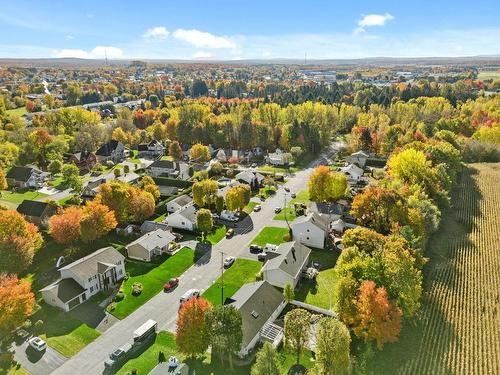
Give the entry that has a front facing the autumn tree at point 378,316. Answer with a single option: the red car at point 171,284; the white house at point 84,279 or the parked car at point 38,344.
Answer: the white house

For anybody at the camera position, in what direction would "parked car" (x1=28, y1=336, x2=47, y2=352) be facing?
facing away from the viewer and to the left of the viewer

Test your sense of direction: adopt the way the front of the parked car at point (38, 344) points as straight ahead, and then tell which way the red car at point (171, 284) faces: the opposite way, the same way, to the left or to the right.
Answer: to the left

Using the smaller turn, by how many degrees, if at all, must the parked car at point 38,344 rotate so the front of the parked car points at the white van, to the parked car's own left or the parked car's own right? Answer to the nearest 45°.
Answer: approximately 135° to the parked car's own right

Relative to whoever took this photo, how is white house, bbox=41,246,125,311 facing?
facing the viewer and to the right of the viewer

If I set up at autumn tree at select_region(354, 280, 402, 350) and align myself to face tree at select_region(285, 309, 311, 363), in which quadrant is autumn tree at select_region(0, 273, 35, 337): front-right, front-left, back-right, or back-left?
front-right

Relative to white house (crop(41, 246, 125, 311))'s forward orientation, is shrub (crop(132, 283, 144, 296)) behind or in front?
in front

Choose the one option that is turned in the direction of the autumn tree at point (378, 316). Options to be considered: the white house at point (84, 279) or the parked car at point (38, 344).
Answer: the white house

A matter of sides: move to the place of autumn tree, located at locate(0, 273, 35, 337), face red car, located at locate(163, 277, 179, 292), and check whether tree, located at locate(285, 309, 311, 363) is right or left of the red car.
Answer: right

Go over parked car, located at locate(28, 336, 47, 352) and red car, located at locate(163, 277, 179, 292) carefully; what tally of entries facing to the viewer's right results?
0

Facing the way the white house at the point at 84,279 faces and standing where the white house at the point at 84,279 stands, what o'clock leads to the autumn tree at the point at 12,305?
The autumn tree is roughly at 3 o'clock from the white house.

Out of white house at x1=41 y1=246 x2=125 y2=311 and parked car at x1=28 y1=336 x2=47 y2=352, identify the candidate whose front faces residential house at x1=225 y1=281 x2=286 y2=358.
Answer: the white house

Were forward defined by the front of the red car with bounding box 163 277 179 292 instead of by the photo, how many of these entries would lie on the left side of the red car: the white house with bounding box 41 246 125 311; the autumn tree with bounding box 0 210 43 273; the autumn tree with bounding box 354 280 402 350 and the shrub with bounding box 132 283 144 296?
1
